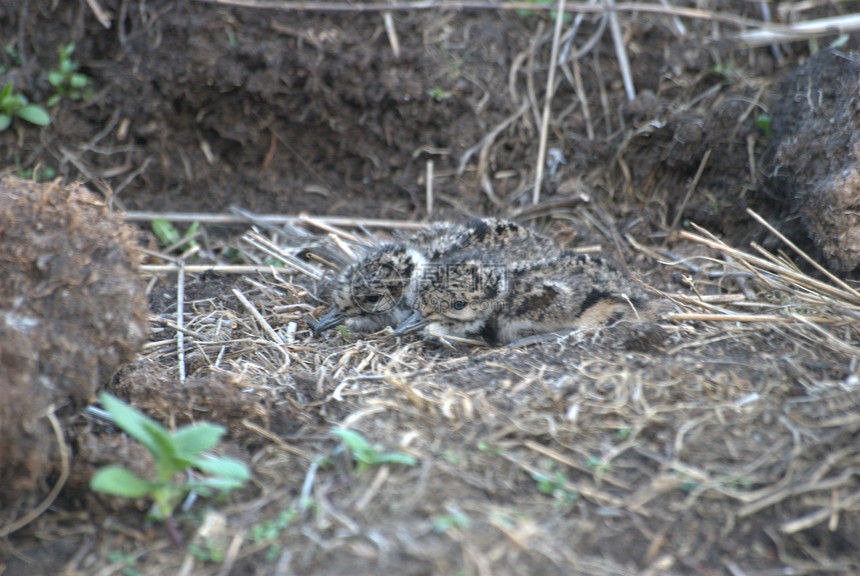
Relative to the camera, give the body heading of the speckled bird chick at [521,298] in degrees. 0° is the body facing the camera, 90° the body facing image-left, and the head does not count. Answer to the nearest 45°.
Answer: approximately 90°

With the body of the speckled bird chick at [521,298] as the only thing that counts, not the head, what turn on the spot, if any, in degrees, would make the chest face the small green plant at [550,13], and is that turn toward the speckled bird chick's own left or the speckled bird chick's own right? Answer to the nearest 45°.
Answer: approximately 90° to the speckled bird chick's own right

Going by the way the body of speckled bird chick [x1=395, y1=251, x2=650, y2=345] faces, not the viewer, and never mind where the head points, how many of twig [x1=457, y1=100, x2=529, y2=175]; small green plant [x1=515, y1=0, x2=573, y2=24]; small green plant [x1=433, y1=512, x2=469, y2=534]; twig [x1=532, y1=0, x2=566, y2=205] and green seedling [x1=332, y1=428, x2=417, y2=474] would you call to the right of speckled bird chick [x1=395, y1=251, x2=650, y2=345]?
3

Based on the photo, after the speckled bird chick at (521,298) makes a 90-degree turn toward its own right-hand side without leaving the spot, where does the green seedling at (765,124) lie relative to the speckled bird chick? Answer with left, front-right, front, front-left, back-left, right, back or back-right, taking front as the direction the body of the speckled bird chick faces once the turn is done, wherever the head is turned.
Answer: front-right

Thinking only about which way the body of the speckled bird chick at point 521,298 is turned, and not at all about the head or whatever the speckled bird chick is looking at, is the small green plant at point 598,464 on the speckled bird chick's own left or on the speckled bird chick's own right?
on the speckled bird chick's own left

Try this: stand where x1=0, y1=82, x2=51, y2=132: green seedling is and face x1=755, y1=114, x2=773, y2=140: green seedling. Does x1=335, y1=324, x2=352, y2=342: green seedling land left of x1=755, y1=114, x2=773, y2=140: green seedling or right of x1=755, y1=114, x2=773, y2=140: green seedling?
right

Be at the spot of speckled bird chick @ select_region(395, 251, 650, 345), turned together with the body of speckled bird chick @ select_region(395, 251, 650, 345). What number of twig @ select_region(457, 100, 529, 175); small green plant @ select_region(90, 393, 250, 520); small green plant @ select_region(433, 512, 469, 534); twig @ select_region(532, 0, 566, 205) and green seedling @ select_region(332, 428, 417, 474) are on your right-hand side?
2

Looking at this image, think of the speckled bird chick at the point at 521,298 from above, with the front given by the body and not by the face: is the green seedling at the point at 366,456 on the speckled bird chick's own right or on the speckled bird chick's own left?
on the speckled bird chick's own left

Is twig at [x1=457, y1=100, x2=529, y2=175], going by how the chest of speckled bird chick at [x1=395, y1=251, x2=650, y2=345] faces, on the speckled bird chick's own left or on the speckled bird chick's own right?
on the speckled bird chick's own right

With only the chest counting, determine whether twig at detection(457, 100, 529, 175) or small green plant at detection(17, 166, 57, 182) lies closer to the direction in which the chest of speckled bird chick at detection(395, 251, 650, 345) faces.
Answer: the small green plant

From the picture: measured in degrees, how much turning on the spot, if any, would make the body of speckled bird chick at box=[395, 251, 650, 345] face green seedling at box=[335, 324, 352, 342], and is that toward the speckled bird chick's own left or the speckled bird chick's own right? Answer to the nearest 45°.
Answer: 0° — it already faces it

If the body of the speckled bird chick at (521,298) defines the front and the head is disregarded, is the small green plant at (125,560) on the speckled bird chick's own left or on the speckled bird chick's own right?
on the speckled bird chick's own left

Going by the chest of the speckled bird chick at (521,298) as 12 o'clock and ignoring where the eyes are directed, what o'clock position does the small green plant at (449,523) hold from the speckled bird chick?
The small green plant is roughly at 9 o'clock from the speckled bird chick.

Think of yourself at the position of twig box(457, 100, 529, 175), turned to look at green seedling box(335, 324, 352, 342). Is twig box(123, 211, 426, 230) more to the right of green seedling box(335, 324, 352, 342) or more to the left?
right

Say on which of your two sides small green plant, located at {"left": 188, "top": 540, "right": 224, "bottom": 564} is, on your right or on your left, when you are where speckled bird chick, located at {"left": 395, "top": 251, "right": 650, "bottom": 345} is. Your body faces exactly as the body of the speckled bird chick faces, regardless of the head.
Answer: on your left
